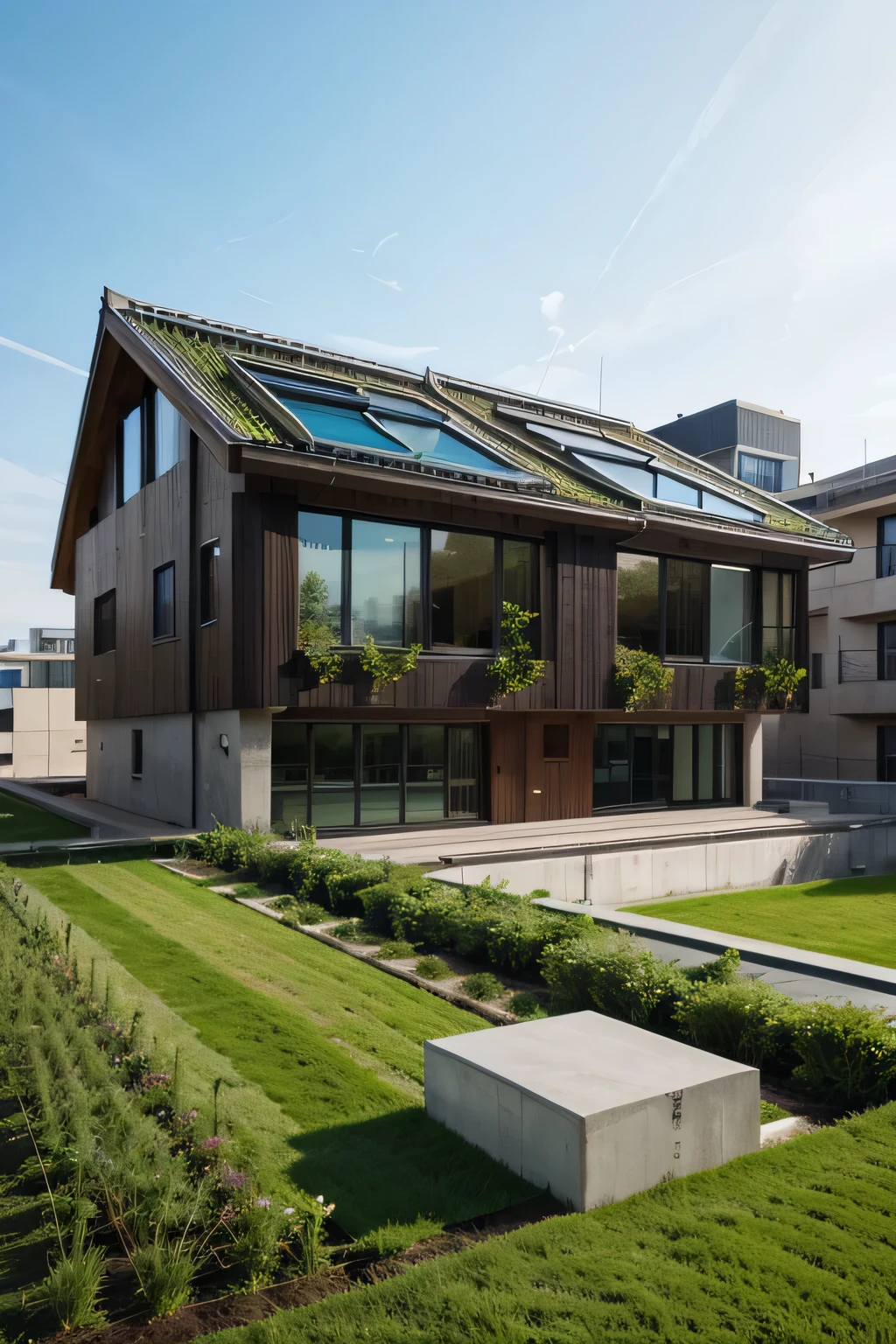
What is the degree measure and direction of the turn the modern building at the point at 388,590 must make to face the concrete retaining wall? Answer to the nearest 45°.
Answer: approximately 45° to its left

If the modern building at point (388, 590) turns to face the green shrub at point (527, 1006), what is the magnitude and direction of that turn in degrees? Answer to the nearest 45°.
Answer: approximately 45° to its right

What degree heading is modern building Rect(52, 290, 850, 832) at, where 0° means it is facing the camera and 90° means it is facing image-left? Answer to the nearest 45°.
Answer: approximately 315°

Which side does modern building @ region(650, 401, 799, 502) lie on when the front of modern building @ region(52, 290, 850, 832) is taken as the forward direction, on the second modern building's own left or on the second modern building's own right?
on the second modern building's own left

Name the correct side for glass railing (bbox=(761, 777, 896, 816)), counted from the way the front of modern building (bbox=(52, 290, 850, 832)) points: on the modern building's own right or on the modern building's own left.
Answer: on the modern building's own left

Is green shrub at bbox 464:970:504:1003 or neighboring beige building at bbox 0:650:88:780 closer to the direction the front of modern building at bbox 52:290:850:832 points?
the green shrub

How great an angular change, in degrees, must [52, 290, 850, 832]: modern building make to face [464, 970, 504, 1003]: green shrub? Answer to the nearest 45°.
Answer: approximately 45° to its right

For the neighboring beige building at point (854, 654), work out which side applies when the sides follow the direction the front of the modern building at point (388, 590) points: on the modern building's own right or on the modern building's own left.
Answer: on the modern building's own left
